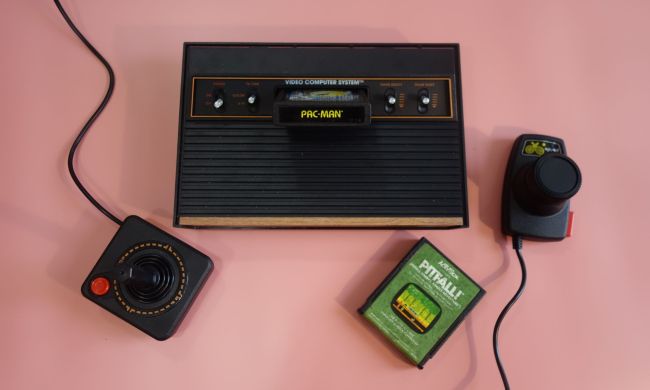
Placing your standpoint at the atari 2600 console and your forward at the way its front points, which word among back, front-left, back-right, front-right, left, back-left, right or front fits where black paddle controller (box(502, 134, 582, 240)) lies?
left

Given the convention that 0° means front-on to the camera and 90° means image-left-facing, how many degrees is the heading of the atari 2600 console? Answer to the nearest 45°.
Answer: approximately 0°

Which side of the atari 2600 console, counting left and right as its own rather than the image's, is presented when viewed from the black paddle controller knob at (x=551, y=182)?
left
